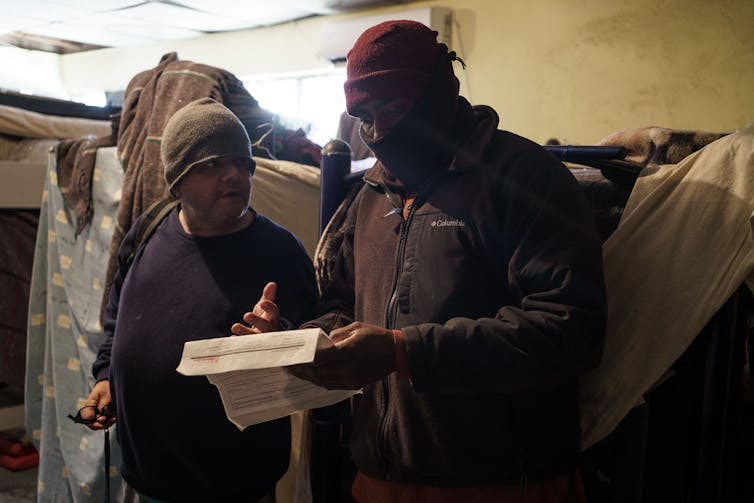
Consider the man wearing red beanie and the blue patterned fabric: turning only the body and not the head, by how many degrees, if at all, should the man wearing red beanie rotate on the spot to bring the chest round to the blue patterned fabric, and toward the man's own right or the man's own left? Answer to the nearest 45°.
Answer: approximately 90° to the man's own right

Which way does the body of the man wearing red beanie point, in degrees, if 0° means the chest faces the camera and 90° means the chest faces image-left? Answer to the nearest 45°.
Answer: approximately 45°

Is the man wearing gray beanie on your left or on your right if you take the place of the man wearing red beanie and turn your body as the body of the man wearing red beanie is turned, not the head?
on your right

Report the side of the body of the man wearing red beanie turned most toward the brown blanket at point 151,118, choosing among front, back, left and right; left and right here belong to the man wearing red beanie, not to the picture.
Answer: right
